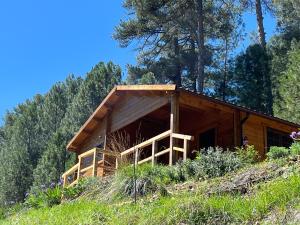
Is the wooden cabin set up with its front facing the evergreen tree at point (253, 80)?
no

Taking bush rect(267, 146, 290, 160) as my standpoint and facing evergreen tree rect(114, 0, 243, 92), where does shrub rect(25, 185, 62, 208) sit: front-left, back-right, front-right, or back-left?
front-left

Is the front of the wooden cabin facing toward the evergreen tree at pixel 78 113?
no

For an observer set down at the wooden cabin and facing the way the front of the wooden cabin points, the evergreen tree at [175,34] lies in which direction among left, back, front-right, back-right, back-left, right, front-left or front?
back-right

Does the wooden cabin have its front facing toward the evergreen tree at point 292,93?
no

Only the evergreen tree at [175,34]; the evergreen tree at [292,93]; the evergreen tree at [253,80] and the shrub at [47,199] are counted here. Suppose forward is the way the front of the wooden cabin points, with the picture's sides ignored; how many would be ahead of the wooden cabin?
1

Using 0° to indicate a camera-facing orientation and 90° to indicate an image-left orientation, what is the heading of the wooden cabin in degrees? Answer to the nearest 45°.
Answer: approximately 45°

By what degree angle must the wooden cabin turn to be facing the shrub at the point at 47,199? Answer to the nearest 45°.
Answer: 0° — it already faces it

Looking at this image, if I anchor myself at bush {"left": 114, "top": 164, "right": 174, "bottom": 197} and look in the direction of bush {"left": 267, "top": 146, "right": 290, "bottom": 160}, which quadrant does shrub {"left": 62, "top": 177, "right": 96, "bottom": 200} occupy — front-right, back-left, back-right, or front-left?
back-left

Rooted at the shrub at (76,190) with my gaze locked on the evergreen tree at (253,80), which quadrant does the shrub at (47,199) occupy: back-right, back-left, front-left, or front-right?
back-left

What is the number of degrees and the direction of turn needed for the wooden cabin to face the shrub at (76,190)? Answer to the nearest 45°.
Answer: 0° — it already faces it
